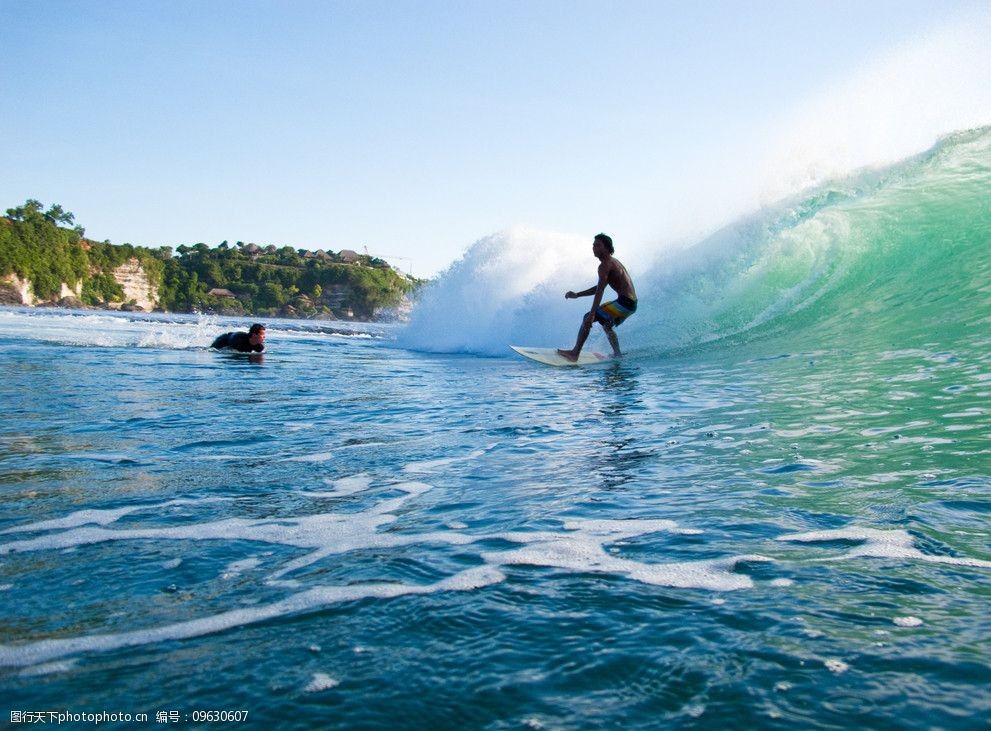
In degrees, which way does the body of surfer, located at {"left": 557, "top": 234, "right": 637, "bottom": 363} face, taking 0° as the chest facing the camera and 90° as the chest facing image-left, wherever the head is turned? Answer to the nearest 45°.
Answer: approximately 90°

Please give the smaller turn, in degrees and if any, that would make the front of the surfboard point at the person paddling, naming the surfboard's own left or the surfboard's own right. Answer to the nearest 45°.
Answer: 0° — it already faces them

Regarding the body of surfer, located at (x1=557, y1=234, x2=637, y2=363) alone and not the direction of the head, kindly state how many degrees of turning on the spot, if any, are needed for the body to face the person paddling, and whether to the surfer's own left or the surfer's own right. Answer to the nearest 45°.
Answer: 0° — they already face them

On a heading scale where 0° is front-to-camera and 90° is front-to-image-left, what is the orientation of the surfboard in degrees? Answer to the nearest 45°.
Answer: approximately 90°
